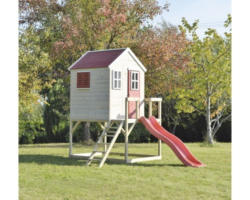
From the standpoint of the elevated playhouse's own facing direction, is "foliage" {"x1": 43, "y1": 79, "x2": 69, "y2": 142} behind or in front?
behind

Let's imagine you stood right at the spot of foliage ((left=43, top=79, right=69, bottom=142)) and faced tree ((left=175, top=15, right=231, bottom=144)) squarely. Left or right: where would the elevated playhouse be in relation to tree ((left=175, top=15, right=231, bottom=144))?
right

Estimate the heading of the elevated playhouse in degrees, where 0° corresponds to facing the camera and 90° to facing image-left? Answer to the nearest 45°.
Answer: approximately 315°

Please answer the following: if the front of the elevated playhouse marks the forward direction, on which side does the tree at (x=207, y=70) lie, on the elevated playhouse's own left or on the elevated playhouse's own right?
on the elevated playhouse's own left
